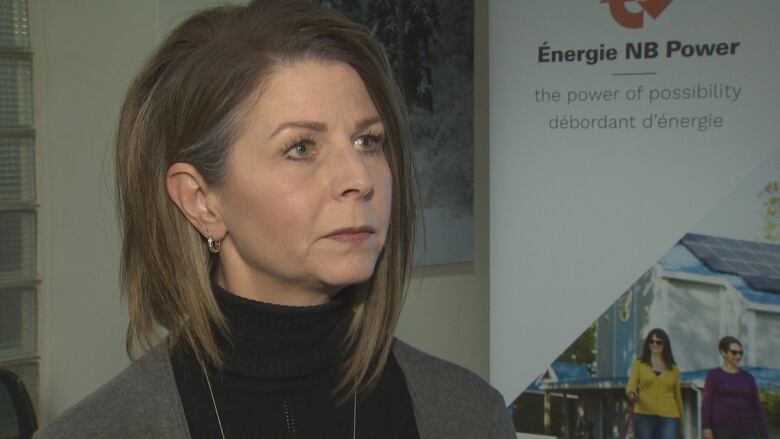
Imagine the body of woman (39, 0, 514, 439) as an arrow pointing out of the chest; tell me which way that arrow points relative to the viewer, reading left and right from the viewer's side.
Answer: facing the viewer and to the right of the viewer
